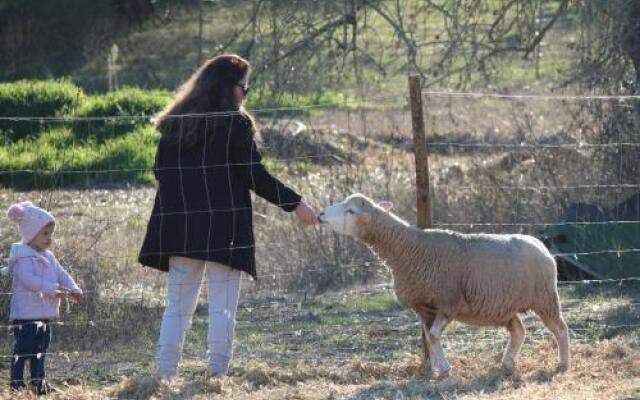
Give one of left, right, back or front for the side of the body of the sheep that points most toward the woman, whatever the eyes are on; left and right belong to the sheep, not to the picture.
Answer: front

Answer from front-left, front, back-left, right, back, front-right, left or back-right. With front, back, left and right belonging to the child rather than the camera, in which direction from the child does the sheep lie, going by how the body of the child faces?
front-left

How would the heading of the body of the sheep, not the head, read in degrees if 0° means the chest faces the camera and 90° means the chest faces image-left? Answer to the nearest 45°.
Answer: approximately 90°

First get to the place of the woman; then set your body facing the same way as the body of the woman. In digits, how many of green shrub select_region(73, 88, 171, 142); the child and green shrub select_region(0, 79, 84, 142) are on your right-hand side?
0

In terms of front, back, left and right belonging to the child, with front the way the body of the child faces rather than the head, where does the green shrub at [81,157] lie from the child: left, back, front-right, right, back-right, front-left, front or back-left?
back-left

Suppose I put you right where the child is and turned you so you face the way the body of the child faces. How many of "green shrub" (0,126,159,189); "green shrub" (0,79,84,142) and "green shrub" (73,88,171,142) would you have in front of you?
0

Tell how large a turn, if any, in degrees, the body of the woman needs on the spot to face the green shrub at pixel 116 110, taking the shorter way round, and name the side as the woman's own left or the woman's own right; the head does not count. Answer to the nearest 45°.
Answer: approximately 45° to the woman's own left

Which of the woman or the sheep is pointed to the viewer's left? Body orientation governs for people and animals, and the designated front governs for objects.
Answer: the sheep

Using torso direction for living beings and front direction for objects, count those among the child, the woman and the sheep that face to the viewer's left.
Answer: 1

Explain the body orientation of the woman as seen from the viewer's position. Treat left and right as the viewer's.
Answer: facing away from the viewer and to the right of the viewer

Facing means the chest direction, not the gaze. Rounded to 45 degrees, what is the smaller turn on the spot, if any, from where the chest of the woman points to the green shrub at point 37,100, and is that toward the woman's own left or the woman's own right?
approximately 45° to the woman's own left

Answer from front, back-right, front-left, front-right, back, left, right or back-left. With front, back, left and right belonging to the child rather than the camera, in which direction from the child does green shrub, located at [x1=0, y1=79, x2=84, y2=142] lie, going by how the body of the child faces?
back-left

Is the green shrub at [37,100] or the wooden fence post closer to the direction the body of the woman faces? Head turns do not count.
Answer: the wooden fence post

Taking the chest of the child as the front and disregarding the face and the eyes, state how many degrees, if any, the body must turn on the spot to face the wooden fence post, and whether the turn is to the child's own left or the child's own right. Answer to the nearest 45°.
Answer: approximately 45° to the child's own left

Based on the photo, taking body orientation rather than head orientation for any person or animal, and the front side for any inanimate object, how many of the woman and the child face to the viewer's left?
0

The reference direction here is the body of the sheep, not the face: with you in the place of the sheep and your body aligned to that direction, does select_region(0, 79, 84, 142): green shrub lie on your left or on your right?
on your right
